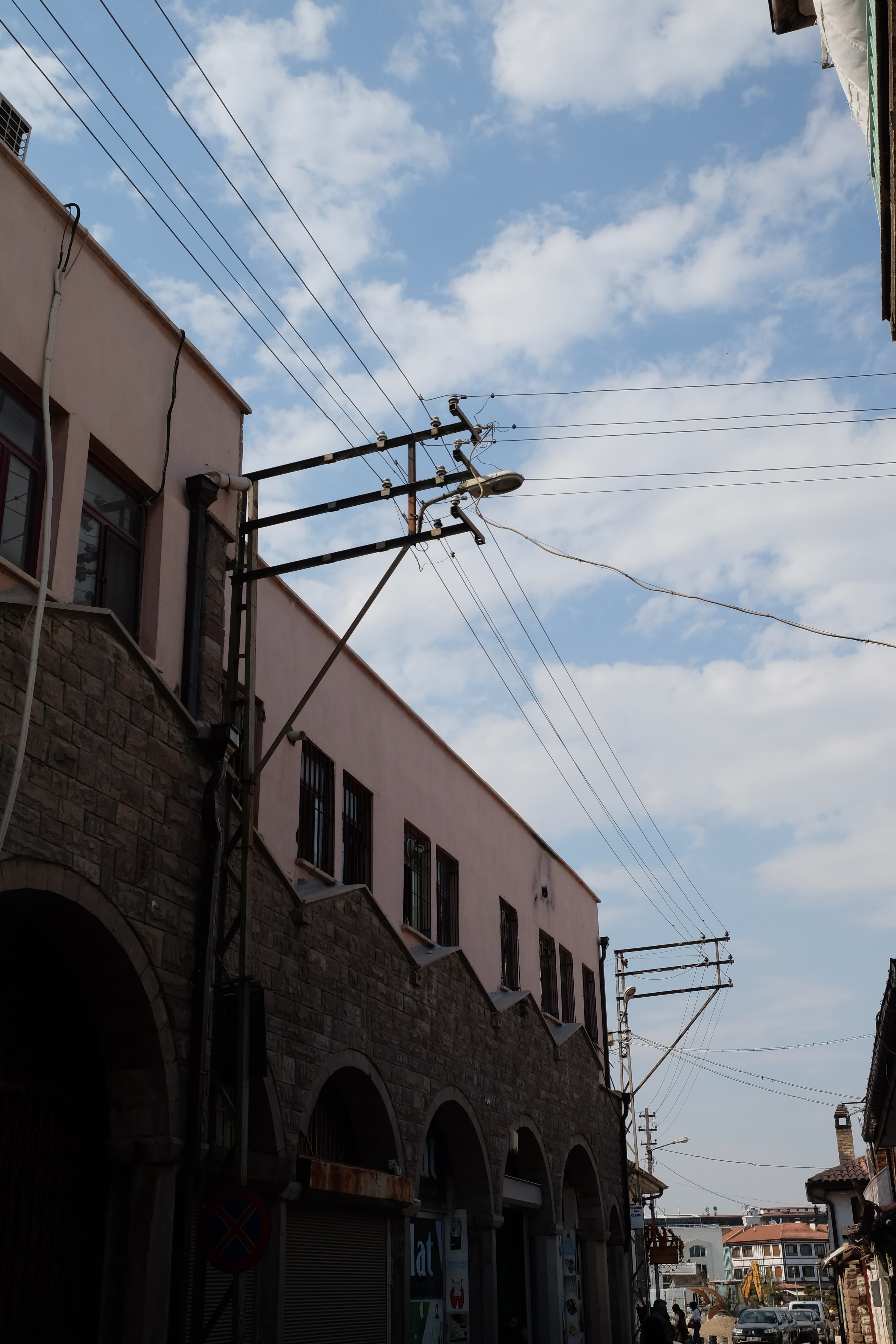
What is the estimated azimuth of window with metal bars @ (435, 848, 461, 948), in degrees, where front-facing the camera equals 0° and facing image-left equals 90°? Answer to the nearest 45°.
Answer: approximately 270°

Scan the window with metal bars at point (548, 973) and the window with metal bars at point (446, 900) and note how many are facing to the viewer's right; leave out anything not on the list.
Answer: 2

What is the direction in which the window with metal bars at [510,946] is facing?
to the viewer's right

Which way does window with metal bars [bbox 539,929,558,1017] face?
to the viewer's right

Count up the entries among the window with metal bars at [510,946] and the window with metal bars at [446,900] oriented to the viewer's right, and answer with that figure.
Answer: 2
